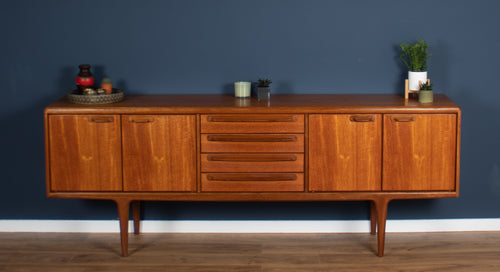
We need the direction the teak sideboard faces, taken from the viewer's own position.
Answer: facing the viewer
